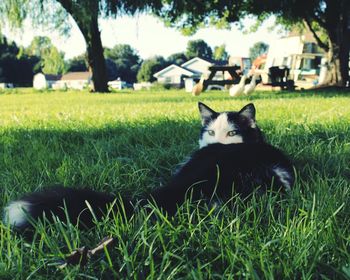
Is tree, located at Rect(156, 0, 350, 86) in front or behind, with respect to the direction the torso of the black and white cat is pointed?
in front

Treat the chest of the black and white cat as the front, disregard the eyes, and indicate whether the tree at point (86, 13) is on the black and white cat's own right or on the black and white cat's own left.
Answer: on the black and white cat's own left

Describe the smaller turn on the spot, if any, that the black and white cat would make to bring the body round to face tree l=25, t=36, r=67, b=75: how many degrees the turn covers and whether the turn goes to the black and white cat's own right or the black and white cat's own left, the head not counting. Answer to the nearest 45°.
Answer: approximately 45° to the black and white cat's own left

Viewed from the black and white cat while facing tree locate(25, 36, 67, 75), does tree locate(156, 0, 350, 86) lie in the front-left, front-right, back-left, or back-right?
front-right

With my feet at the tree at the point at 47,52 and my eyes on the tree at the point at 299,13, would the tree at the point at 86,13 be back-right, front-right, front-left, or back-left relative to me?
front-right

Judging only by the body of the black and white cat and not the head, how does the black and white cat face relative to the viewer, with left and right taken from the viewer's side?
facing away from the viewer and to the right of the viewer
